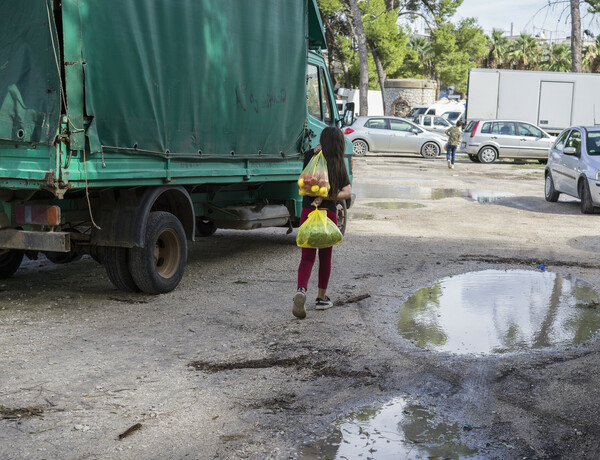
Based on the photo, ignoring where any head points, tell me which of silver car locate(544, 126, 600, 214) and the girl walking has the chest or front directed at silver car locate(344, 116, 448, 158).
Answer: the girl walking

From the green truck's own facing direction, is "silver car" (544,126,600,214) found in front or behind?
in front

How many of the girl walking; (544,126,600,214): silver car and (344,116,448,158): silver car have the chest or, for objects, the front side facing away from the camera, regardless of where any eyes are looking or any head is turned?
1

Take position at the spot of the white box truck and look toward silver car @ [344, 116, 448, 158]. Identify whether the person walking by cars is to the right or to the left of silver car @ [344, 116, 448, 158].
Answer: left

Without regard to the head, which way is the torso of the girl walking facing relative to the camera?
away from the camera

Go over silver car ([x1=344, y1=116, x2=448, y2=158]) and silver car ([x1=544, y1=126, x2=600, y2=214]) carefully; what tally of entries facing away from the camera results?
0

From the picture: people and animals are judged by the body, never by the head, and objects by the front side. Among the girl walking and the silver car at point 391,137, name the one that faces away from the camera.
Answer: the girl walking

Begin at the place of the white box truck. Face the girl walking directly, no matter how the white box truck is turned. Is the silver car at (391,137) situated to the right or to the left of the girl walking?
right

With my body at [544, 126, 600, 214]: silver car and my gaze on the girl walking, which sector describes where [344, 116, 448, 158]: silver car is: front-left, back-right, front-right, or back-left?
back-right

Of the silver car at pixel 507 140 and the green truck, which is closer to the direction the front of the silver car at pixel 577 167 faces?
the green truck

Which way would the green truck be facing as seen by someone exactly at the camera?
facing away from the viewer and to the right of the viewer

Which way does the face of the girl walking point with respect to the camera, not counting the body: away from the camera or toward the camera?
away from the camera

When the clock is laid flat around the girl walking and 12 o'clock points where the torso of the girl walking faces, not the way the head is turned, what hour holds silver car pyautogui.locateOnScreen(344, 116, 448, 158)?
The silver car is roughly at 12 o'clock from the girl walking.

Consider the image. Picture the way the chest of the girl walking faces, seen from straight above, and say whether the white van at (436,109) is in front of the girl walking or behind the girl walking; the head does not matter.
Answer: in front

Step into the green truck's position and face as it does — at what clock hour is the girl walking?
The girl walking is roughly at 2 o'clock from the green truck.
